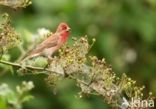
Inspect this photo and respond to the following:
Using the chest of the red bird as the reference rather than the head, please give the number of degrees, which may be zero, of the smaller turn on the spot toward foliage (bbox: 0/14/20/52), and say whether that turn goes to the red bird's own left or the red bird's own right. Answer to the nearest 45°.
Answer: approximately 135° to the red bird's own right

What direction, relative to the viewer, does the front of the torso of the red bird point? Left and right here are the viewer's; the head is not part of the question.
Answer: facing to the right of the viewer
